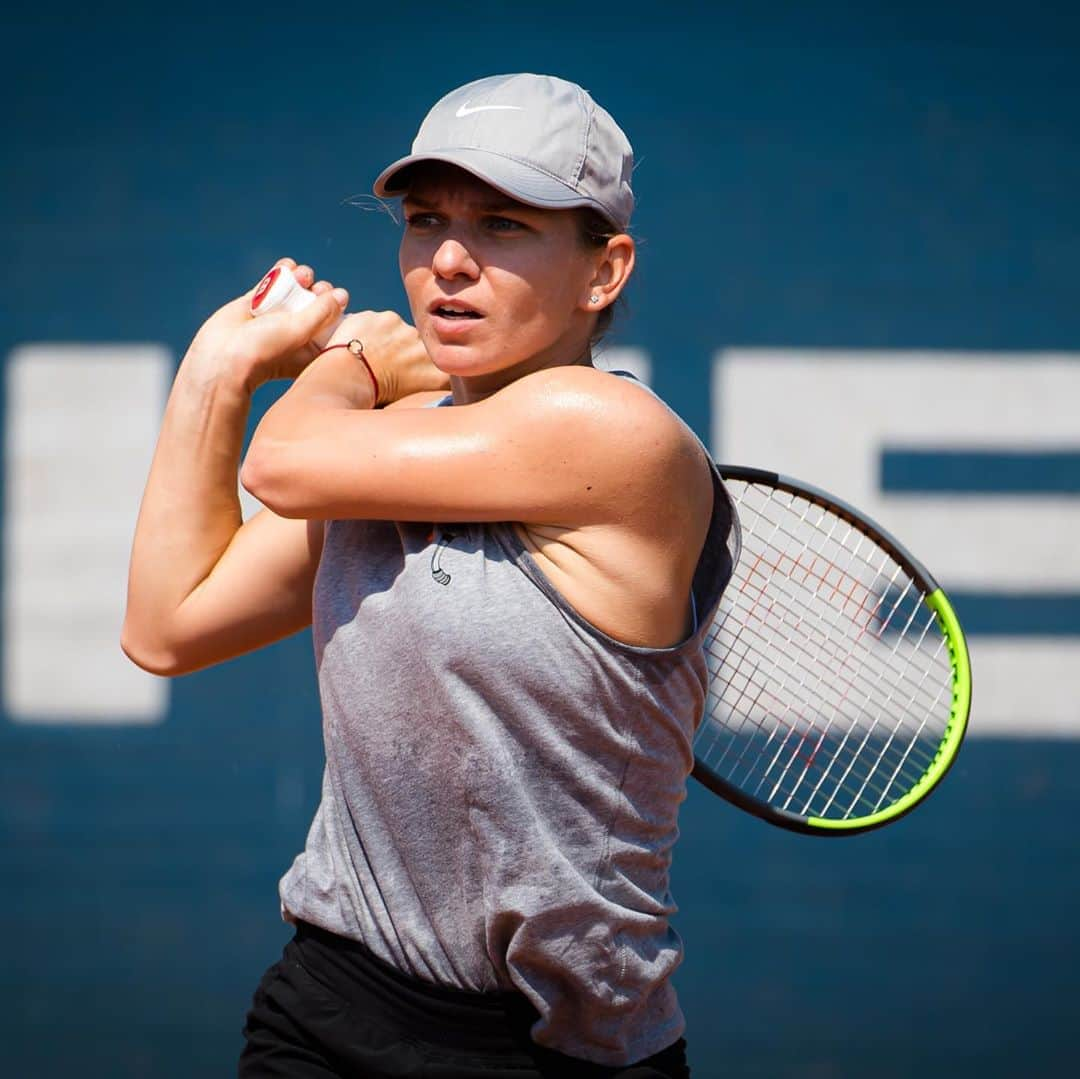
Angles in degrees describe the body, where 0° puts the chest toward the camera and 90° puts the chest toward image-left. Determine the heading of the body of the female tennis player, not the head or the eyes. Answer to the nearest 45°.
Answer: approximately 45°
